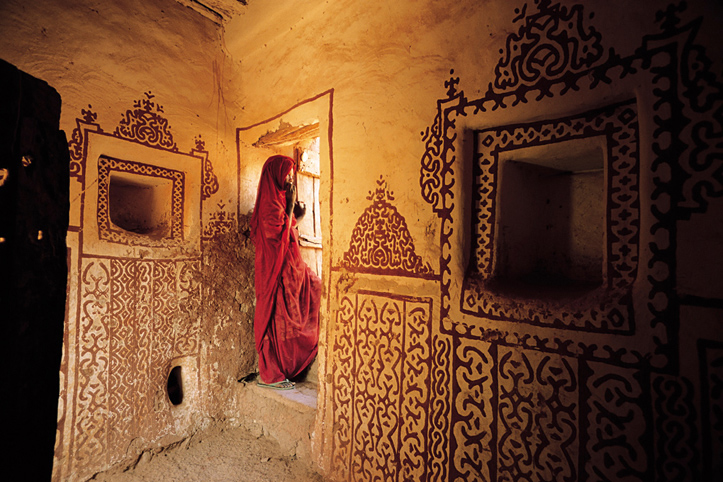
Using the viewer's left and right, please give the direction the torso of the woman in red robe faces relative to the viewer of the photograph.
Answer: facing to the right of the viewer

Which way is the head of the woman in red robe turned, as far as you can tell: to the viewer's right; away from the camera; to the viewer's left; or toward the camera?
to the viewer's right
